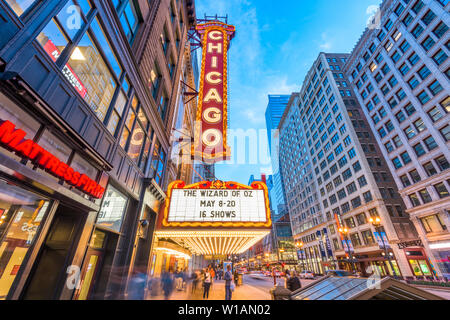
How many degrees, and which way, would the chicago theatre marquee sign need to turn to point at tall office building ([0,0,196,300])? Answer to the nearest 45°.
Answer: approximately 45° to its right

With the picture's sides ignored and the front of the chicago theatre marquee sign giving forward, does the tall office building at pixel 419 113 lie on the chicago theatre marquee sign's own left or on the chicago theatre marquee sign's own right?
on the chicago theatre marquee sign's own left

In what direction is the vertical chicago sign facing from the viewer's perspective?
toward the camera

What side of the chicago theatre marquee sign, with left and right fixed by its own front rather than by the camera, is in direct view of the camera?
front

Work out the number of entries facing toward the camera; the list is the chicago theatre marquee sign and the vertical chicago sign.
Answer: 2

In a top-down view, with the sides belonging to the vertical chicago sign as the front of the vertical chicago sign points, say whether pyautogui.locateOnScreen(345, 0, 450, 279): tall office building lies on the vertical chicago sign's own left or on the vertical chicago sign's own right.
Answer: on the vertical chicago sign's own left
